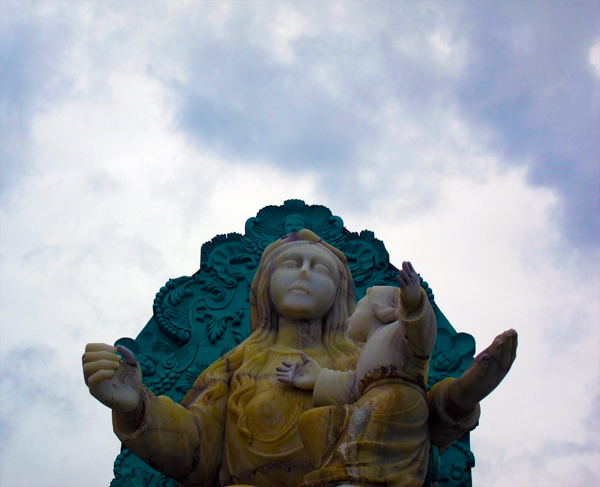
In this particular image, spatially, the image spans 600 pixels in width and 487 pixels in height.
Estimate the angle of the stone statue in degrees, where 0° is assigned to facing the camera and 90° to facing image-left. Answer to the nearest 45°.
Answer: approximately 0°

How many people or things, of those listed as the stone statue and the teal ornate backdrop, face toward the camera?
2

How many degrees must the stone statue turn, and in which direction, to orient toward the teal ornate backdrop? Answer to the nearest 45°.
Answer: approximately 180°

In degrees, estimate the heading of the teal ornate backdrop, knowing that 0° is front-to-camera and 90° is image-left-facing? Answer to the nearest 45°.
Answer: approximately 0°

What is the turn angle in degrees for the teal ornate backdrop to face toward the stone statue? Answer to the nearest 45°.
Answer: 0° — it already faces it
